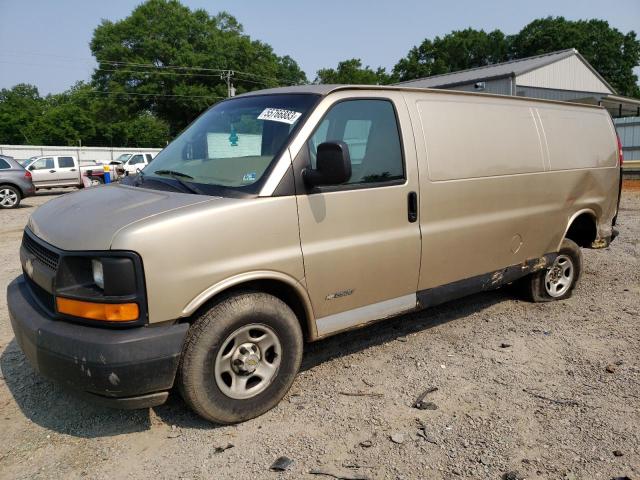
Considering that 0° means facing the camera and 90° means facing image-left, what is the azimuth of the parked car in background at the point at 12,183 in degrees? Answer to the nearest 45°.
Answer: approximately 90°

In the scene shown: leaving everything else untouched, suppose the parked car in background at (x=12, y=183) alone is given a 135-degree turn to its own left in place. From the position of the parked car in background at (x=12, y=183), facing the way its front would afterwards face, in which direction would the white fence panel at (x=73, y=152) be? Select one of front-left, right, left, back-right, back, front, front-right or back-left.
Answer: back-left

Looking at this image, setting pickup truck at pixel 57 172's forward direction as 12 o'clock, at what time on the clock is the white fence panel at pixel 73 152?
The white fence panel is roughly at 3 o'clock from the pickup truck.

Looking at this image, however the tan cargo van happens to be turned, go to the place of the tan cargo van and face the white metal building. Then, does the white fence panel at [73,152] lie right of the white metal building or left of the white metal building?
left

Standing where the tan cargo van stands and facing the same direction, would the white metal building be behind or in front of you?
behind

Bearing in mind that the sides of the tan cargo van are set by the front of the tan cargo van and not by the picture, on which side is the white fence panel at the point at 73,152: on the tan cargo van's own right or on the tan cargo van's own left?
on the tan cargo van's own right

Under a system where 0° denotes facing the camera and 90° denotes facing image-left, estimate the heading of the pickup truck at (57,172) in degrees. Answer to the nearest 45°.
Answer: approximately 90°

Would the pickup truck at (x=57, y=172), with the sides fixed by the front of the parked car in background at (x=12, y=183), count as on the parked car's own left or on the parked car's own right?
on the parked car's own right

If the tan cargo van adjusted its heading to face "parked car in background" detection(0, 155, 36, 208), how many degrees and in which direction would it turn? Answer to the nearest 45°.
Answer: approximately 90° to its right

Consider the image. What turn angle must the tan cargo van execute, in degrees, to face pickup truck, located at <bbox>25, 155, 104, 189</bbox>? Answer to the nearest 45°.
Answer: approximately 90° to its right

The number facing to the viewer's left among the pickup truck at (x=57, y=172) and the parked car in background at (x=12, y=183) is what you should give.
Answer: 2
